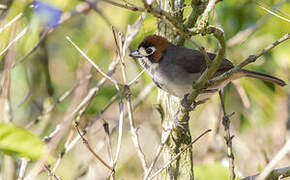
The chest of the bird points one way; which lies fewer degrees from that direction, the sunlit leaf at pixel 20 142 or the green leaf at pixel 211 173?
the sunlit leaf

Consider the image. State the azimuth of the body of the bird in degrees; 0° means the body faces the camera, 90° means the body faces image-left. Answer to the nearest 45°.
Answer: approximately 90°
